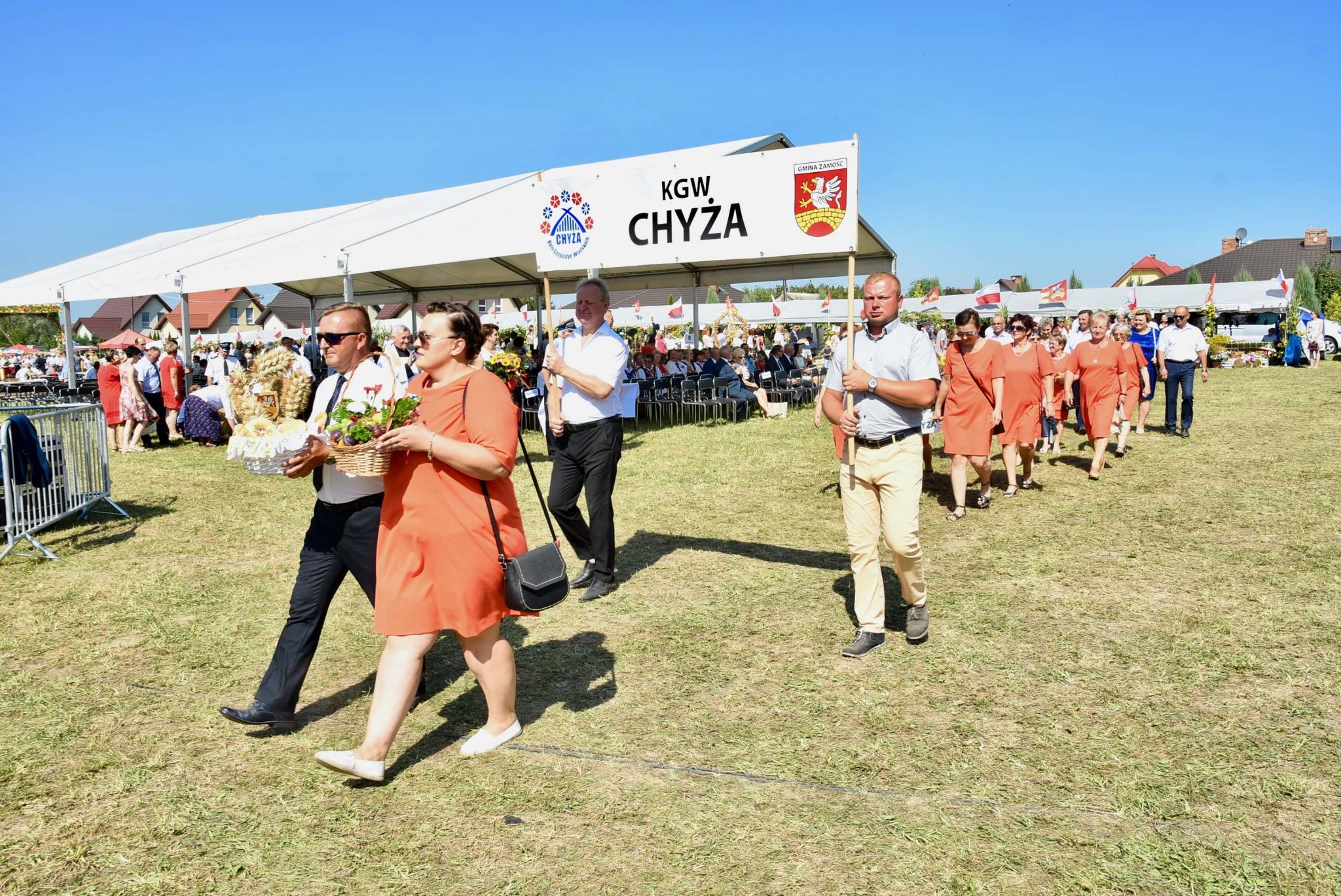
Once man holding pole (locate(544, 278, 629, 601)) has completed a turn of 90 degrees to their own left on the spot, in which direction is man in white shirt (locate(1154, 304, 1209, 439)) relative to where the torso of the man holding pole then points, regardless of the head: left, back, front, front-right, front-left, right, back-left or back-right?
left

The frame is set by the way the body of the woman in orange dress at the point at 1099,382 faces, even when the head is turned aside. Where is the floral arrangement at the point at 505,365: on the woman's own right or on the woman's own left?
on the woman's own right

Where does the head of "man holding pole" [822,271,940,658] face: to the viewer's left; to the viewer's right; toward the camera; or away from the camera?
toward the camera

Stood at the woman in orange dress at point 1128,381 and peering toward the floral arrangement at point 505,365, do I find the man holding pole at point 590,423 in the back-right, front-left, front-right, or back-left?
front-left

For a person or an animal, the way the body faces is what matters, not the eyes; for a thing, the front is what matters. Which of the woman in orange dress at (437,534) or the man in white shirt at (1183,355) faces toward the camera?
the man in white shirt

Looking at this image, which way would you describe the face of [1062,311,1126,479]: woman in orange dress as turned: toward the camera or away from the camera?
toward the camera

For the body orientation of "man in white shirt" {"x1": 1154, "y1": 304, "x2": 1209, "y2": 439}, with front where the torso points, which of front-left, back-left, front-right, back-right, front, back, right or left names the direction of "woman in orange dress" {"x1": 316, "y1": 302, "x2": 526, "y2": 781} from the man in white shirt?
front

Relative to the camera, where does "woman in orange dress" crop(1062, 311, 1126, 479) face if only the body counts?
toward the camera

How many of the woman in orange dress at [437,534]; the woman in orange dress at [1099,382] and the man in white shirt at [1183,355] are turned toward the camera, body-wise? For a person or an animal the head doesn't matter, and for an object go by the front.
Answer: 2

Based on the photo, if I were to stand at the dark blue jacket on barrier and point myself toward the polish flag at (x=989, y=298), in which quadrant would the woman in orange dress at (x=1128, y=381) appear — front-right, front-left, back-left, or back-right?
front-right

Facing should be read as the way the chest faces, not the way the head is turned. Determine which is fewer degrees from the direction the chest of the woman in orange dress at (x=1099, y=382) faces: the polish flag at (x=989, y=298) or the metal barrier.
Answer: the metal barrier

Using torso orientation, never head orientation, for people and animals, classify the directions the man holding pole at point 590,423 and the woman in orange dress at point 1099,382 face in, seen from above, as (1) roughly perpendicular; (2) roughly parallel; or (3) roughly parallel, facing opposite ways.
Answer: roughly parallel

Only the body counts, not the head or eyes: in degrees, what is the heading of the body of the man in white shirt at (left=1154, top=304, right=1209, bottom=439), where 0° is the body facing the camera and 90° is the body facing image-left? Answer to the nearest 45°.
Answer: approximately 0°

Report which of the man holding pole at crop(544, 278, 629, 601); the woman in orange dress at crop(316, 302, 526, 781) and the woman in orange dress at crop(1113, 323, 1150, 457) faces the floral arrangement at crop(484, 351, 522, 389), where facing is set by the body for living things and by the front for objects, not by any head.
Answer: the woman in orange dress at crop(1113, 323, 1150, 457)

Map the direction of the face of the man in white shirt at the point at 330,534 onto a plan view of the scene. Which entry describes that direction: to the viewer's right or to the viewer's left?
to the viewer's left

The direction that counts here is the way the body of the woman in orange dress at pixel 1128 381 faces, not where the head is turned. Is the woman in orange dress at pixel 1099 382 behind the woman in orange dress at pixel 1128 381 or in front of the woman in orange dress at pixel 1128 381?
in front

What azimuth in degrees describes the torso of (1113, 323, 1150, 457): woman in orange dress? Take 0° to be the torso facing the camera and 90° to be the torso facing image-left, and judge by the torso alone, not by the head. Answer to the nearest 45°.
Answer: approximately 45°
